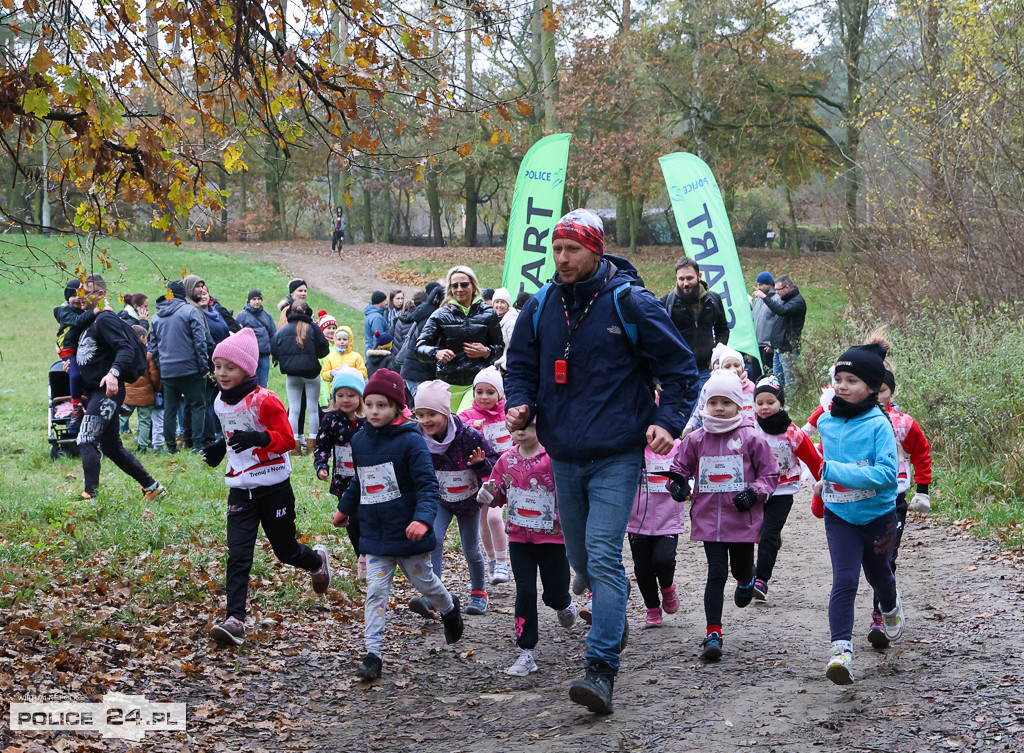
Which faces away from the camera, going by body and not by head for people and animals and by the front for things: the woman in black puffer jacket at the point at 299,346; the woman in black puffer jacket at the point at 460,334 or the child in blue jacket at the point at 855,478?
the woman in black puffer jacket at the point at 299,346

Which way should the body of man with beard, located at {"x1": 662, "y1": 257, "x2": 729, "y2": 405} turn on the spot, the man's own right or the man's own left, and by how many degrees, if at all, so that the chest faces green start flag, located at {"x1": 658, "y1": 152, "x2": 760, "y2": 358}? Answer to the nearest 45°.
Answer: approximately 180°

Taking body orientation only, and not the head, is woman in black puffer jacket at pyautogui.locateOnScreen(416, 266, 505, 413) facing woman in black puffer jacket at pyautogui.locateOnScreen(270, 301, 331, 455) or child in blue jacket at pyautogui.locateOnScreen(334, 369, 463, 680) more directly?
the child in blue jacket

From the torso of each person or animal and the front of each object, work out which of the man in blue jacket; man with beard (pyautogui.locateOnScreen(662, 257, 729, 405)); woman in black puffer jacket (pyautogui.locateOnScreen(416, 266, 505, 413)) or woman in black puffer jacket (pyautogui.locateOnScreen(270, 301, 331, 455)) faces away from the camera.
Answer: woman in black puffer jacket (pyautogui.locateOnScreen(270, 301, 331, 455))

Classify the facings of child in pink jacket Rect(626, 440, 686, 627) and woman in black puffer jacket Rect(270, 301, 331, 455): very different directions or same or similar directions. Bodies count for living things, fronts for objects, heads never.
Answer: very different directions

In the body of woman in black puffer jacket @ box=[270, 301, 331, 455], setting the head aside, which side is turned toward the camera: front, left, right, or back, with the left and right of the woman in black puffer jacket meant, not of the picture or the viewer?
back

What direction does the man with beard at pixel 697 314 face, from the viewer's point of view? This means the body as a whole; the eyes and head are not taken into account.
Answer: toward the camera

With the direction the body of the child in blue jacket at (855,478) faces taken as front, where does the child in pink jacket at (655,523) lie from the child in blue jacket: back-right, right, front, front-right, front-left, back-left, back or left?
right

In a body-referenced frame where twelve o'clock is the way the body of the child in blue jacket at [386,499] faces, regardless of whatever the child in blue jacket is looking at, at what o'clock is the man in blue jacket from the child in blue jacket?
The man in blue jacket is roughly at 9 o'clock from the child in blue jacket.

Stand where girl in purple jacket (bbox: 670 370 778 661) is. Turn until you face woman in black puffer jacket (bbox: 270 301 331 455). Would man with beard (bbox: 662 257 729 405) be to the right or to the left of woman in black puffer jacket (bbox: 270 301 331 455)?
right

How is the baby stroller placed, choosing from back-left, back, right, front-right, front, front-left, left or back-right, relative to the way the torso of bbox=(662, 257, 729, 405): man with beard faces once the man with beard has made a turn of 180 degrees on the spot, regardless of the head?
left

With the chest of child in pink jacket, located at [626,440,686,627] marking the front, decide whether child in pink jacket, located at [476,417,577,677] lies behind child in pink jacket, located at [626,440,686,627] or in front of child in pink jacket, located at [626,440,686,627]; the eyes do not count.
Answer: in front

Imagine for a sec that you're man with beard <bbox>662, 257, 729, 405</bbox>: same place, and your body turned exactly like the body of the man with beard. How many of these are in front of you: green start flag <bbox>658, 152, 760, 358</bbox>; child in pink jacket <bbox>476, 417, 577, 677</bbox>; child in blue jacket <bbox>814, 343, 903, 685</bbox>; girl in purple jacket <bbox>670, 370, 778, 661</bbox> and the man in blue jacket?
4

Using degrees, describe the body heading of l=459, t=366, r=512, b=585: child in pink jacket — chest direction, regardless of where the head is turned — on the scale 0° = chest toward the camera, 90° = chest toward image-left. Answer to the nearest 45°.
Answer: approximately 0°
